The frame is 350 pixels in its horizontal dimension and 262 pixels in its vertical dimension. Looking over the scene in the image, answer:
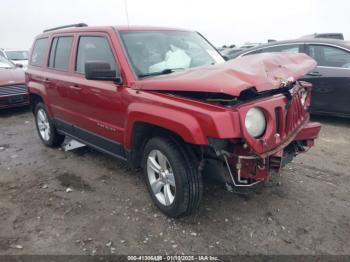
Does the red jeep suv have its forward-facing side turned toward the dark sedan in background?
no

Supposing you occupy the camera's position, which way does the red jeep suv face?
facing the viewer and to the right of the viewer
